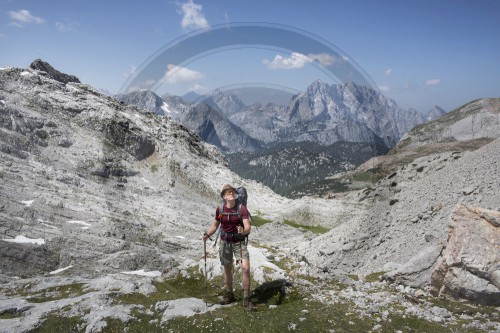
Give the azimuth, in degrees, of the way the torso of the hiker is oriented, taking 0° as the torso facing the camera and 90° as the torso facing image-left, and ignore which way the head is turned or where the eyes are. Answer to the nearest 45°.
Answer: approximately 0°

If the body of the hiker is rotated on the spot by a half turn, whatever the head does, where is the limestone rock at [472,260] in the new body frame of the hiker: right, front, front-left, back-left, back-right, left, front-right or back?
right
